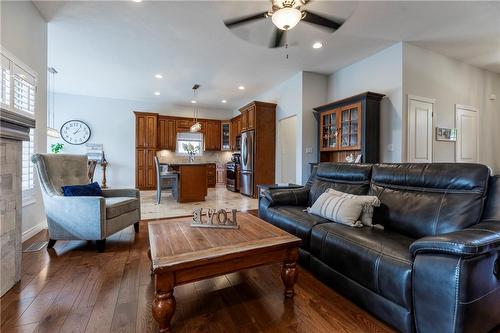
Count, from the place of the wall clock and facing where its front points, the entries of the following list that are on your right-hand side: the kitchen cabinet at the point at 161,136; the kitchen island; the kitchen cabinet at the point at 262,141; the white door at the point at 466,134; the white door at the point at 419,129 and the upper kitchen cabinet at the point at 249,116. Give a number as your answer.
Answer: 0

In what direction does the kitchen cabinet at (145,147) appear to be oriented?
toward the camera

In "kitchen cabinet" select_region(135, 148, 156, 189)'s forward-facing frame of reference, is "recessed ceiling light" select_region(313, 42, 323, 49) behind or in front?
in front

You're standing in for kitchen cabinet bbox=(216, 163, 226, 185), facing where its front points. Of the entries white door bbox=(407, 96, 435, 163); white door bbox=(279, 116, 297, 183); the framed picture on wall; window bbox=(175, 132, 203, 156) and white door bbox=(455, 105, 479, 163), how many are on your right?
1

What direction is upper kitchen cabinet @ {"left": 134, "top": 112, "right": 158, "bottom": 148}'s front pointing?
toward the camera

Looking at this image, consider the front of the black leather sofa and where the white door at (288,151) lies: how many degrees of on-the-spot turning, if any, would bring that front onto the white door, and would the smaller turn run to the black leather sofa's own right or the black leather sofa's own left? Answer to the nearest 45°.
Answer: approximately 90° to the black leather sofa's own right

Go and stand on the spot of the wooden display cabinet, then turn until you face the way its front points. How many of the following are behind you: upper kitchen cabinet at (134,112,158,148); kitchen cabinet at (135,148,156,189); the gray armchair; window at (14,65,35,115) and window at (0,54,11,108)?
0

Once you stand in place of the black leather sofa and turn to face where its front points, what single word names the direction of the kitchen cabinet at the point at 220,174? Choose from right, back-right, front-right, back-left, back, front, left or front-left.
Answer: right

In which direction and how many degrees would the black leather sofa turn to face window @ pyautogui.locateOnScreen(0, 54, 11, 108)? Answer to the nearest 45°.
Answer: approximately 45° to its right

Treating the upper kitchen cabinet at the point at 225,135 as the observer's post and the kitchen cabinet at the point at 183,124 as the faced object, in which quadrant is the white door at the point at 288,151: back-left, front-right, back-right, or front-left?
back-left

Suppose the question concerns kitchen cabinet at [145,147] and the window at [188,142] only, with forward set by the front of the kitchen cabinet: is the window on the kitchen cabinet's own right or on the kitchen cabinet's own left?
on the kitchen cabinet's own left

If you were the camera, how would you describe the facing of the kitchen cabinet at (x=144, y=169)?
facing the viewer

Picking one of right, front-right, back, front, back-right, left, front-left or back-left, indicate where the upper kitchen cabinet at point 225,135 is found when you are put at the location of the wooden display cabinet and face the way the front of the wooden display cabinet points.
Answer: right

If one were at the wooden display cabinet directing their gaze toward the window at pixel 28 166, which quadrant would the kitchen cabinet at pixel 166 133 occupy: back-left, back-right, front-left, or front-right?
front-right

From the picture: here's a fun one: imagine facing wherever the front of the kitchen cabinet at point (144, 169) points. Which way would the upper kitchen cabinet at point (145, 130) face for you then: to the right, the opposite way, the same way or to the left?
the same way

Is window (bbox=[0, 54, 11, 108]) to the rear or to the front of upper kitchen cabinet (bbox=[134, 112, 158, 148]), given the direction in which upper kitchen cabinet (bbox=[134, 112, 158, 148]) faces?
to the front

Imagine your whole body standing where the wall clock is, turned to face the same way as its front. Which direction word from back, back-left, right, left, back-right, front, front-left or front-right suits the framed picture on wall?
front-left

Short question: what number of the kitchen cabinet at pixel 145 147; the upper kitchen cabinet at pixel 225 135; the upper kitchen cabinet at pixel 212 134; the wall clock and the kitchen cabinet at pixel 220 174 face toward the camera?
5

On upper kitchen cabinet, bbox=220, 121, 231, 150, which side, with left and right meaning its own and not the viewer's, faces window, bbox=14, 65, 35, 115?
front
